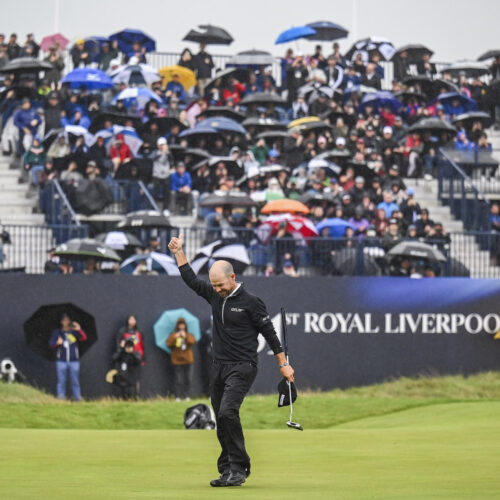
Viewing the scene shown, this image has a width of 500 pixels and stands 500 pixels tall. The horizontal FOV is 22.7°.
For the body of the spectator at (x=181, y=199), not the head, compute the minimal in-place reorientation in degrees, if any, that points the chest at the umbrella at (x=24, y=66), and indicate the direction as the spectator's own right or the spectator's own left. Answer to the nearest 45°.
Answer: approximately 135° to the spectator's own right

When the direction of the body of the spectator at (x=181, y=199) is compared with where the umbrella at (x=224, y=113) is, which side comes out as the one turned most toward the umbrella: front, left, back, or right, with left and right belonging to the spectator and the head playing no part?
back

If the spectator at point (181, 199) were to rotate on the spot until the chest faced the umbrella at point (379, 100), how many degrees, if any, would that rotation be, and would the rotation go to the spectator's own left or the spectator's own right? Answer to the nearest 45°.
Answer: approximately 135° to the spectator's own left

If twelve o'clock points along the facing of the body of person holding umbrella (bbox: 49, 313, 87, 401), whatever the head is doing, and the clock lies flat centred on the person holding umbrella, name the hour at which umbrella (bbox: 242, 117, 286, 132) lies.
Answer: The umbrella is roughly at 7 o'clock from the person holding umbrella.

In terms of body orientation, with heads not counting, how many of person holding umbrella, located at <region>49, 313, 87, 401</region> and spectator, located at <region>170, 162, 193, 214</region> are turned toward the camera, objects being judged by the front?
2

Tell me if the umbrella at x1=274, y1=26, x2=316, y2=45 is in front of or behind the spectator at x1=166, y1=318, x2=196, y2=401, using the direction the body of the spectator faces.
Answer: behind

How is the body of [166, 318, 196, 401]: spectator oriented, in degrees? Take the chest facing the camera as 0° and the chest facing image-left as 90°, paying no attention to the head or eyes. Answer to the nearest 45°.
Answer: approximately 0°

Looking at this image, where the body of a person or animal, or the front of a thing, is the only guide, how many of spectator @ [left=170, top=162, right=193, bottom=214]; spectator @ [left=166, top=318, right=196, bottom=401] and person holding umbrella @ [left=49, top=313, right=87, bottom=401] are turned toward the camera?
3

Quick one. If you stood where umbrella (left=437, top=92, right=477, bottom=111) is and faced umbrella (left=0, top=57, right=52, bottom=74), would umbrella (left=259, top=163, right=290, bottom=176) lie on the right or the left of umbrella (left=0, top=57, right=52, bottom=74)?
left

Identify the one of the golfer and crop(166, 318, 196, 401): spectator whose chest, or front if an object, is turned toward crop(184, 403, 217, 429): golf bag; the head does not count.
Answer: the spectator
